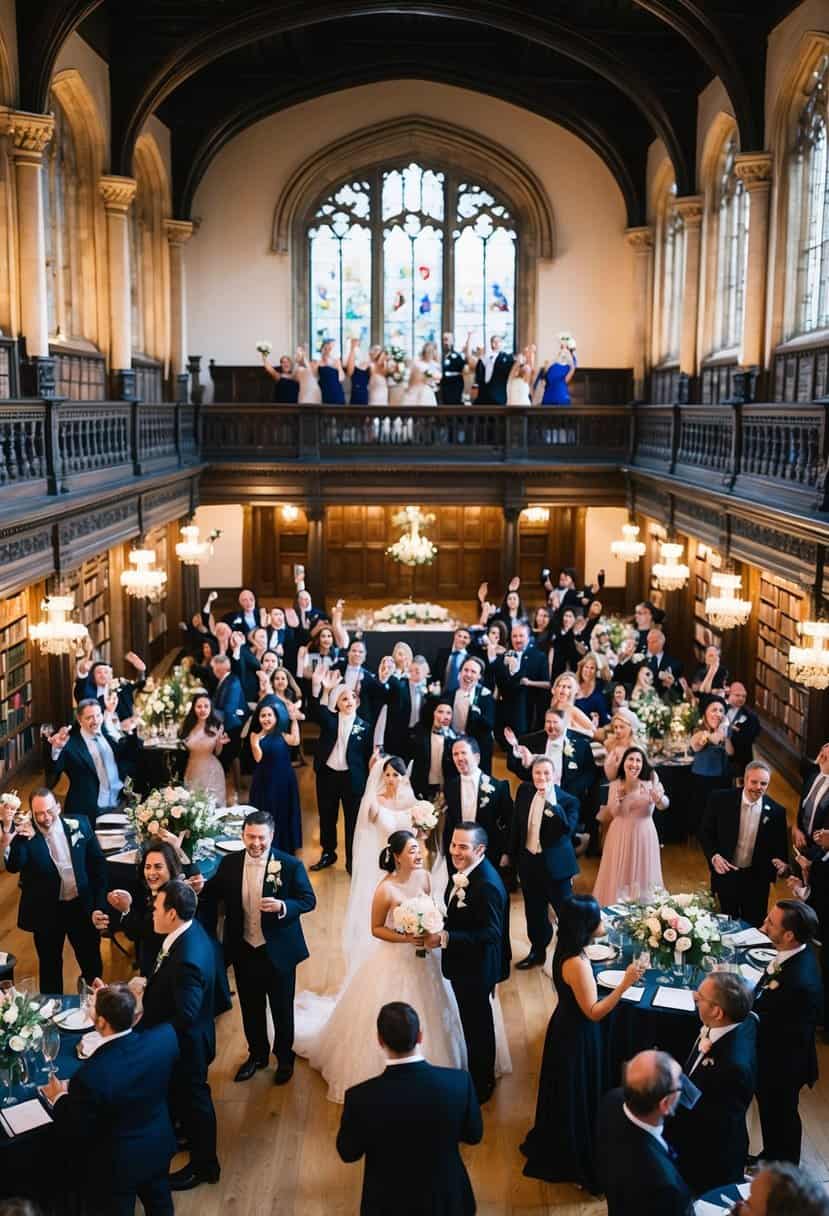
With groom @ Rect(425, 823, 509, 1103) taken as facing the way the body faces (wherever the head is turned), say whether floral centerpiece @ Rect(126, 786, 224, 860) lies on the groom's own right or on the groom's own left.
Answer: on the groom's own right

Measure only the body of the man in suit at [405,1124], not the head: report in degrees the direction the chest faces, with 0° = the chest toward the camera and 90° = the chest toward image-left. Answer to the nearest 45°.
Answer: approximately 180°

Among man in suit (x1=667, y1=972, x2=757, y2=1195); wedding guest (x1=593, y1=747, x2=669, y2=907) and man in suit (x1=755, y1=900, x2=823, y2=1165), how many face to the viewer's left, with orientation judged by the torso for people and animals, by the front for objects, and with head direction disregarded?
2

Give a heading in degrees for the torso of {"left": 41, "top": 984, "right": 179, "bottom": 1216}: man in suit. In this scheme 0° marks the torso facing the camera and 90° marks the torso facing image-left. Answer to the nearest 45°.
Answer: approximately 135°

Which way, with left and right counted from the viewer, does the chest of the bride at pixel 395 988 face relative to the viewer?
facing the viewer and to the right of the viewer

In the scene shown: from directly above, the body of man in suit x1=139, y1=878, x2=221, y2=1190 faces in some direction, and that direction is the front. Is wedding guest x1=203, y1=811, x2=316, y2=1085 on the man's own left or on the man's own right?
on the man's own right

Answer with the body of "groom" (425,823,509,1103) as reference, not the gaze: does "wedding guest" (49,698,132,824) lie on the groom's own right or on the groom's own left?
on the groom's own right

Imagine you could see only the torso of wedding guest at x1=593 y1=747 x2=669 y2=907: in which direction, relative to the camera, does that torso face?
toward the camera

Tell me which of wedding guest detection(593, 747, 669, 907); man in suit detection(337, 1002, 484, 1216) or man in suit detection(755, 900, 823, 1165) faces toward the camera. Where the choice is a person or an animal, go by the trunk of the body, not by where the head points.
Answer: the wedding guest

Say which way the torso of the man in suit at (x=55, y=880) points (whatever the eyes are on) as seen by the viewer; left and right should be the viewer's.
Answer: facing the viewer

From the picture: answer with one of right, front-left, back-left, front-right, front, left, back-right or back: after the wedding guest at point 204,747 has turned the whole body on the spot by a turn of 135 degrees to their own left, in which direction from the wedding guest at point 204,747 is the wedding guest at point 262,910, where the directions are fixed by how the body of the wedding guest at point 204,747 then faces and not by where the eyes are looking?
back-right

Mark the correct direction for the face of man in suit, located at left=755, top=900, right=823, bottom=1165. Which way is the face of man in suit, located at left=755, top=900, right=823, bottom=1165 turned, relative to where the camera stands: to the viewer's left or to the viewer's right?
to the viewer's left

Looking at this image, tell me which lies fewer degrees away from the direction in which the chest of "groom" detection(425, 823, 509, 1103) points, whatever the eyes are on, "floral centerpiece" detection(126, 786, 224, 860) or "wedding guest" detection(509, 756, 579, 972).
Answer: the floral centerpiece

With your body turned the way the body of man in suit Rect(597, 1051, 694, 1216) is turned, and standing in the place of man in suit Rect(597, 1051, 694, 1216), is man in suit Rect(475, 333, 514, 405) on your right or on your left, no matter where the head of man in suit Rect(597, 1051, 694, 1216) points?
on your left

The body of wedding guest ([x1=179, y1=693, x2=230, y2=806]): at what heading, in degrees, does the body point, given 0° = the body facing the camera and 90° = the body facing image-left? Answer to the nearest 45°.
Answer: approximately 0°

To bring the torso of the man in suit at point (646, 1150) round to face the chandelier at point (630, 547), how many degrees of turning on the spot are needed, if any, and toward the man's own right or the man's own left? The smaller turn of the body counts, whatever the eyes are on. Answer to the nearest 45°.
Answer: approximately 45° to the man's own left

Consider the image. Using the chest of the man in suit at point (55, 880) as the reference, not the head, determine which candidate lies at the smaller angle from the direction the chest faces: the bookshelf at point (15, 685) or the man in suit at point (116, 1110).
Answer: the man in suit

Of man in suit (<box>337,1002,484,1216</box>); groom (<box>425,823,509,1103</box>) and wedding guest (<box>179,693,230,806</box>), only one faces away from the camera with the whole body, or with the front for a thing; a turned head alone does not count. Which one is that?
the man in suit
